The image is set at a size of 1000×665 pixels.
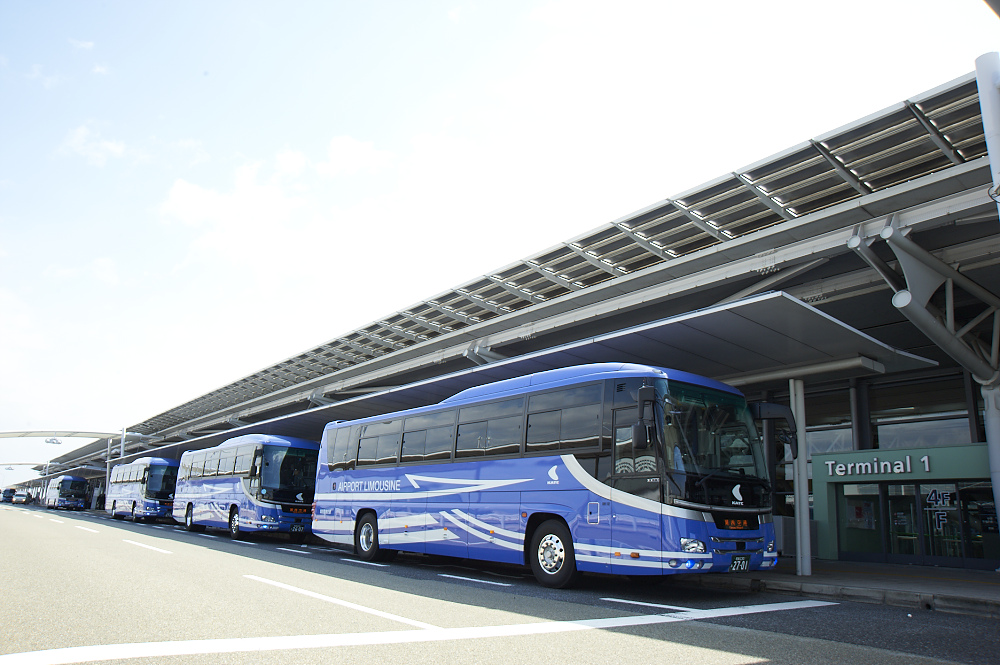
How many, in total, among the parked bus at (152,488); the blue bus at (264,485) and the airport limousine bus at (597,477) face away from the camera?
0

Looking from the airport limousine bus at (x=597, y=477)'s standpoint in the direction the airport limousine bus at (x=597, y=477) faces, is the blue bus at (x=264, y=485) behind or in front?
behind

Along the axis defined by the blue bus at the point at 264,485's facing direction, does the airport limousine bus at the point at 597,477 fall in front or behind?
in front

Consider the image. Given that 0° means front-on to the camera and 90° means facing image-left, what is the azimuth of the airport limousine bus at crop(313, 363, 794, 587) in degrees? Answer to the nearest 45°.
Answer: approximately 315°

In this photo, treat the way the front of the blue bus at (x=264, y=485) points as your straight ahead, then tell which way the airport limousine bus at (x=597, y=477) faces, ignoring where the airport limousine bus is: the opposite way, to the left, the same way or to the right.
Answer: the same way

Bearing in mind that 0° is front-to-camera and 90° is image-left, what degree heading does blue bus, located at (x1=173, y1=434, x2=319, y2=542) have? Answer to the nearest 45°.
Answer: approximately 315°

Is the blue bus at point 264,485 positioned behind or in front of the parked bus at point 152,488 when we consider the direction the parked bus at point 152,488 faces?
in front

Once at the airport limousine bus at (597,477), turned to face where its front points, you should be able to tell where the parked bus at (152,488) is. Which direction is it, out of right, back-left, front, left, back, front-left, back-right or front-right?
back

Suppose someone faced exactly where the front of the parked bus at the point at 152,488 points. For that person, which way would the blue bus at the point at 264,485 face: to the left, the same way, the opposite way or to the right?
the same way

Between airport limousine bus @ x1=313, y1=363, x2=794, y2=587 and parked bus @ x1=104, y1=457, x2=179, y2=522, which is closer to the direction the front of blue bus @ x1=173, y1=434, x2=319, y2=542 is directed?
the airport limousine bus
